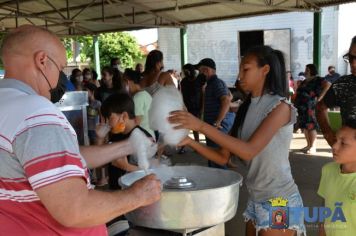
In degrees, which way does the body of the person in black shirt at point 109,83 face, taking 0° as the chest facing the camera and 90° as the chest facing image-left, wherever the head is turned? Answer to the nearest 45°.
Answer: approximately 45°

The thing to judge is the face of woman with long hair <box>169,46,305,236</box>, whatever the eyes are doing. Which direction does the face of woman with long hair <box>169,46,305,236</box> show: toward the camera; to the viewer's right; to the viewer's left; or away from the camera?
to the viewer's left

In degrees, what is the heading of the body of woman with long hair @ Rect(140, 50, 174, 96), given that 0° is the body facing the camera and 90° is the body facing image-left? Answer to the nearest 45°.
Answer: approximately 225°

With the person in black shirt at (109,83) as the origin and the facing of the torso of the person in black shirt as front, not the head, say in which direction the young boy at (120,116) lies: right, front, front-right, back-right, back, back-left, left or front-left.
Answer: front-left

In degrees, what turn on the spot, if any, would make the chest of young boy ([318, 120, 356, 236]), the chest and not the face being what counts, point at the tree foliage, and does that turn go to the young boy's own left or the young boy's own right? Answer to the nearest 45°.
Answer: approximately 90° to the young boy's own right

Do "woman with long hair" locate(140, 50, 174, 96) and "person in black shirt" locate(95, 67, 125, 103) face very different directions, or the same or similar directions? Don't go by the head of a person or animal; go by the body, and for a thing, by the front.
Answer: very different directions

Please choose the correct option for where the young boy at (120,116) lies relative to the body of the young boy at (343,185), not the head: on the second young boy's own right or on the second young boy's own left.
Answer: on the second young boy's own right

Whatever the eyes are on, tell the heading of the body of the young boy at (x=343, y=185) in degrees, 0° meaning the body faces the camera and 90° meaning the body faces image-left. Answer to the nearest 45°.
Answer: approximately 45°

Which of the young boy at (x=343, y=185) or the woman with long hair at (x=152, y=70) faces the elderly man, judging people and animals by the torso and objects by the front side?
the young boy

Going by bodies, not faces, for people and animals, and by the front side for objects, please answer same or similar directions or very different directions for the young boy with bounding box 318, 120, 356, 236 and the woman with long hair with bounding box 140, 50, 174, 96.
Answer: very different directions
